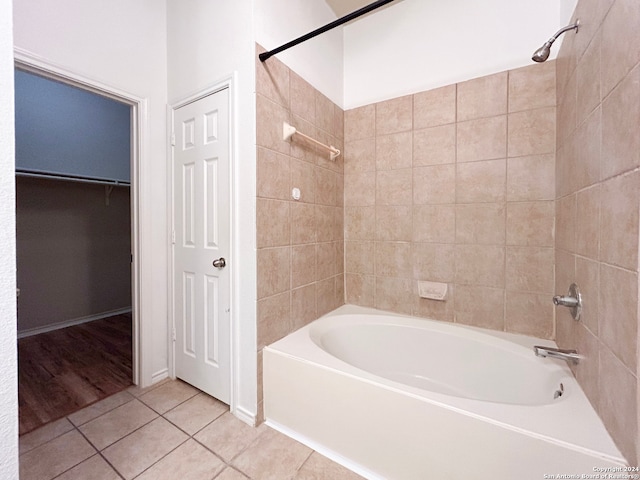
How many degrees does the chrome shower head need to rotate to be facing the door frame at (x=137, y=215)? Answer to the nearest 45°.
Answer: approximately 45° to its left

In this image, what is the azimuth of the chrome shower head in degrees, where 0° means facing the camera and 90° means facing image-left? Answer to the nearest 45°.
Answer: approximately 90°

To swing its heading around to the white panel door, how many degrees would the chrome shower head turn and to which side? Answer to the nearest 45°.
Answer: approximately 45° to its left

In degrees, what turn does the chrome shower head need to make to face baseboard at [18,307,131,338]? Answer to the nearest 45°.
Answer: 0° — it already faces it
